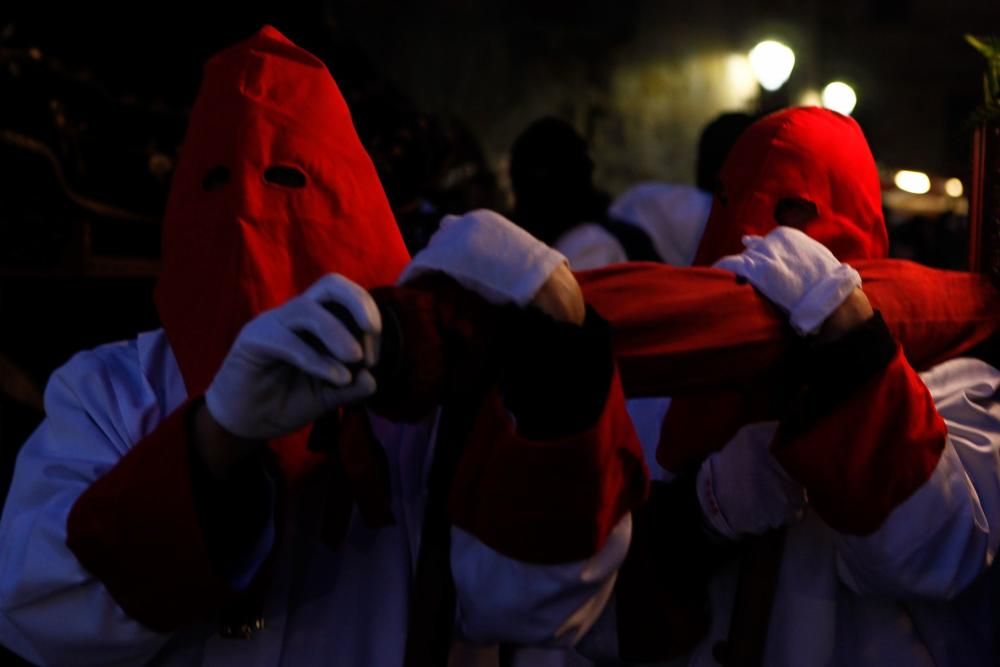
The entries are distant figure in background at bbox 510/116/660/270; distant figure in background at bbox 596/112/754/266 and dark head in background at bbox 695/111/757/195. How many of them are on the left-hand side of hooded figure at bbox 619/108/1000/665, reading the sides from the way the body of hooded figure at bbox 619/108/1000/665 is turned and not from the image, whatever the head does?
0

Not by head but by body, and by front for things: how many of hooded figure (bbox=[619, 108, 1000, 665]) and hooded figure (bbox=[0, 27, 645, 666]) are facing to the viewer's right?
0

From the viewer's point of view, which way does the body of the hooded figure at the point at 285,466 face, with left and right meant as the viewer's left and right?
facing the viewer

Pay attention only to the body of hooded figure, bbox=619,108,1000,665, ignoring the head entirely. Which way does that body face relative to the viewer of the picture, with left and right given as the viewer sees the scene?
facing the viewer and to the left of the viewer

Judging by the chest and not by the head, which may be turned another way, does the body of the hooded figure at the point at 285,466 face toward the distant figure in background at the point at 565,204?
no

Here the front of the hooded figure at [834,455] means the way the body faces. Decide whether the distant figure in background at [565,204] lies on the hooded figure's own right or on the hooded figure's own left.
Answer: on the hooded figure's own right

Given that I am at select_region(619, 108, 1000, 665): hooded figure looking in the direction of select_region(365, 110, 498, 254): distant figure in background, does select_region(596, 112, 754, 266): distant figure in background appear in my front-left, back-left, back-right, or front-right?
front-right

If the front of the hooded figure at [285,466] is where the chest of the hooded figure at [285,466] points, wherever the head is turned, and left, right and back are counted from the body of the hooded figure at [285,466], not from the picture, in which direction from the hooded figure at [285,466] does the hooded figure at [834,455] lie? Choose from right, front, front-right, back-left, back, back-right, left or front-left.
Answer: left

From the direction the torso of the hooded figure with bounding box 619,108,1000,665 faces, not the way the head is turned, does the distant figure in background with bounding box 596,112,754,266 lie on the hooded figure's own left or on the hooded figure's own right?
on the hooded figure's own right

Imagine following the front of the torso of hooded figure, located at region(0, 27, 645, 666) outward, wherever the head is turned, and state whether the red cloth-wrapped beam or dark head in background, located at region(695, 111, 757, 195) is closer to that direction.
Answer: the red cloth-wrapped beam

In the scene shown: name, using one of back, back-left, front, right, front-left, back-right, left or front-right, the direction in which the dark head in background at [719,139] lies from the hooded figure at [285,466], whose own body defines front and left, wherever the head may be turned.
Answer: back-left

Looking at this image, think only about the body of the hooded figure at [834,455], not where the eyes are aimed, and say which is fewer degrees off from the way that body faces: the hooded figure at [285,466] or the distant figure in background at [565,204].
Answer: the hooded figure

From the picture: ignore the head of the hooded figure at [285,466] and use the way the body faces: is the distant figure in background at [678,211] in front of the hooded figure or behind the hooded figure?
behind

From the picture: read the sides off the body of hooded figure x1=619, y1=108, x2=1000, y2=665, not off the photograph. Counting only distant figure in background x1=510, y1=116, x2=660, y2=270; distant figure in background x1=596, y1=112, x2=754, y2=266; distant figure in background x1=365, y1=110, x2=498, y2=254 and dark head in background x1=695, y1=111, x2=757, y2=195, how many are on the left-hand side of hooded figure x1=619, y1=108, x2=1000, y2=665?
0
